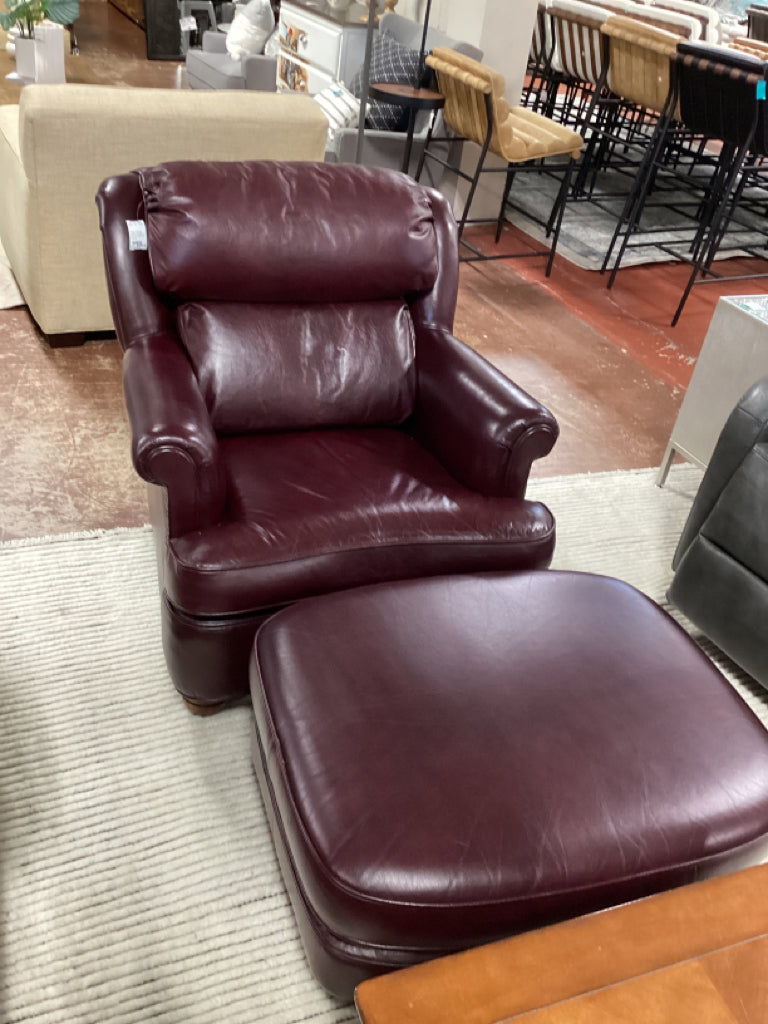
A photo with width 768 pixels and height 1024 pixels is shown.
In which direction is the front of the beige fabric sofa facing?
away from the camera

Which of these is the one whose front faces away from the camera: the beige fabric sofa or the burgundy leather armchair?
the beige fabric sofa

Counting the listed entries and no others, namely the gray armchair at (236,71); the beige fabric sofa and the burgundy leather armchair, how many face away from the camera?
1

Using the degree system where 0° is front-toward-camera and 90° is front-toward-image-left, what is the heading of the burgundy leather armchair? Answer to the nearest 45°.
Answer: approximately 315°

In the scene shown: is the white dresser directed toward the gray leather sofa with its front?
no

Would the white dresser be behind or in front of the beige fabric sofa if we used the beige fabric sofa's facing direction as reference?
in front

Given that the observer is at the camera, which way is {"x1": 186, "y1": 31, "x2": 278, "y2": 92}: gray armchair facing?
facing the viewer and to the left of the viewer

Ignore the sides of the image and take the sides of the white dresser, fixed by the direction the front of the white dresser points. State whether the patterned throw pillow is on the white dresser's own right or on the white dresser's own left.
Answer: on the white dresser's own left

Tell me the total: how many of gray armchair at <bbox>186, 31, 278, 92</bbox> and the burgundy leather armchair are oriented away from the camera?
0

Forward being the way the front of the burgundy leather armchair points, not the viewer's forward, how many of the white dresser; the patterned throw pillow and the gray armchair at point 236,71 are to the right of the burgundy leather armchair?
0

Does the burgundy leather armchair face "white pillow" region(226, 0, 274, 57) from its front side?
no

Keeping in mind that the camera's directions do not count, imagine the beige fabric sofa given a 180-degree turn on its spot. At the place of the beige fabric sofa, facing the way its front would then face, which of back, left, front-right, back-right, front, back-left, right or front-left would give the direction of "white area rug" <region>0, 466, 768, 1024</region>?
front

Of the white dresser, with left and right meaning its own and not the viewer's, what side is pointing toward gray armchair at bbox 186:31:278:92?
right

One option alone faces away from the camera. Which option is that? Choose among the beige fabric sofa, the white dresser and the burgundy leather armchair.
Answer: the beige fabric sofa

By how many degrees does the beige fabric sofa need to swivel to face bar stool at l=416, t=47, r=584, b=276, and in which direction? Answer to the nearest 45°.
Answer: approximately 45° to its right

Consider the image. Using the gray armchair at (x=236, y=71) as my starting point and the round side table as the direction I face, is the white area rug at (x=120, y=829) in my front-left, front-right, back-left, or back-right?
front-right

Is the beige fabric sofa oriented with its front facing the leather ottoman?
no
